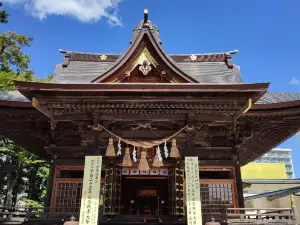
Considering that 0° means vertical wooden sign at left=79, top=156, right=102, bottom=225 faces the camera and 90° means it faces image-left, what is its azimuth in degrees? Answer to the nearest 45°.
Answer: approximately 0°

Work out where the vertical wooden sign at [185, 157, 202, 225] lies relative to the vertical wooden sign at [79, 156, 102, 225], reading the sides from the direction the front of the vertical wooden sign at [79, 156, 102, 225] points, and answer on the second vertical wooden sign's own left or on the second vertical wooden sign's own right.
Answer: on the second vertical wooden sign's own left

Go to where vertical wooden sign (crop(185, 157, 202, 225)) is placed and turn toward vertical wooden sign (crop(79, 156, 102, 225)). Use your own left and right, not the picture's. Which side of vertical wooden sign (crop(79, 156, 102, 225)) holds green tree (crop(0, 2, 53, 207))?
right

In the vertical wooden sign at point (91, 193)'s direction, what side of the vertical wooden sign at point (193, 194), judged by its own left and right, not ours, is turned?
right

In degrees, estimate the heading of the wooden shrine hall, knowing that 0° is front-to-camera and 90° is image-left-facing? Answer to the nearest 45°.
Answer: approximately 0°

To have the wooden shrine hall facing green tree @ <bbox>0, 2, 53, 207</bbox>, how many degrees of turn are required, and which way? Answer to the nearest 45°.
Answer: approximately 135° to its right

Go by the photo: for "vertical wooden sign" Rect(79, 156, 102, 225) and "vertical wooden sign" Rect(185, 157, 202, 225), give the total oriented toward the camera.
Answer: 2

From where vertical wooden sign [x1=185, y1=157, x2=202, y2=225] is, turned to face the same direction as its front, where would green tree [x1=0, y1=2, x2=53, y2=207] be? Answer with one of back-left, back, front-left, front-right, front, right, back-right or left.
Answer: back-right
